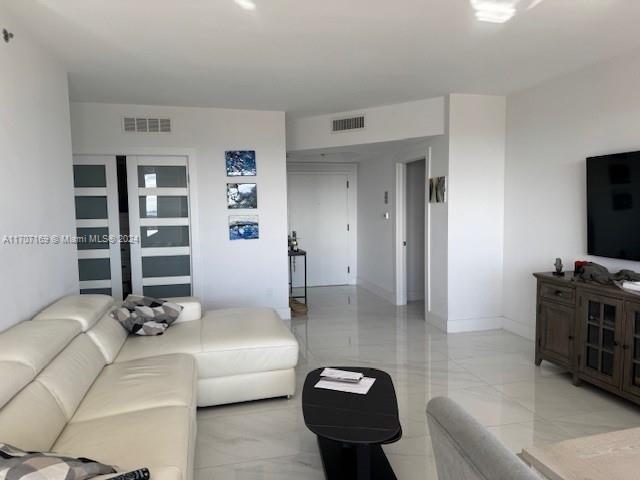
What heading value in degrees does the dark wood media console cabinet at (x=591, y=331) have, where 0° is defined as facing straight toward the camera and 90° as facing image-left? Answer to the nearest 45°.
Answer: approximately 45°

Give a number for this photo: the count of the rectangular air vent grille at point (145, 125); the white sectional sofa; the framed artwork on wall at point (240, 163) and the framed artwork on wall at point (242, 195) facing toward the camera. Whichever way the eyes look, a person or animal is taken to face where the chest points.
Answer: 3

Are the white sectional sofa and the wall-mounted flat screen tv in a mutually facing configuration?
yes

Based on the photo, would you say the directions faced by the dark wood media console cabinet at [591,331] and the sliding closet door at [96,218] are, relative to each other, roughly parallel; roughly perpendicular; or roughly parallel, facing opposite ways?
roughly perpendicular

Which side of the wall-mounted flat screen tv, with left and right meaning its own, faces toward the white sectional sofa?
front

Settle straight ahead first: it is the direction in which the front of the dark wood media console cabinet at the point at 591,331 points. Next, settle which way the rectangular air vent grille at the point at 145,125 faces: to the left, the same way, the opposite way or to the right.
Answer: to the left

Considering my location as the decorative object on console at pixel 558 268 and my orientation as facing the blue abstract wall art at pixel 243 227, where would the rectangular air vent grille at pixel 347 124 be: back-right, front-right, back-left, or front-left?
front-right

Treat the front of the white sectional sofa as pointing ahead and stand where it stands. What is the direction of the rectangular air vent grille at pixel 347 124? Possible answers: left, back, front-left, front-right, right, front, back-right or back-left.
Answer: front-left

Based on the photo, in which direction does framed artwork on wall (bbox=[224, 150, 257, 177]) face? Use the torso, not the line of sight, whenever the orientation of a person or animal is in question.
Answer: toward the camera

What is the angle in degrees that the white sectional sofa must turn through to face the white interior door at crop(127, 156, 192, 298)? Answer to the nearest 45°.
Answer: approximately 90° to its left

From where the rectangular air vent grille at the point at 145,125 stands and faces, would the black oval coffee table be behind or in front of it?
in front

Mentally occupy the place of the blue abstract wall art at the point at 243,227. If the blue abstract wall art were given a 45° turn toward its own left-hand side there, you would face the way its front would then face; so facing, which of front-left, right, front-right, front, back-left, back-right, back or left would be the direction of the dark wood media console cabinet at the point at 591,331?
front

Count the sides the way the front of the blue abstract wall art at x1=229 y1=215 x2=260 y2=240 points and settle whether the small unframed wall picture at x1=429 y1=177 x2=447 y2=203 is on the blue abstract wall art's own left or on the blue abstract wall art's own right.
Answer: on the blue abstract wall art's own left

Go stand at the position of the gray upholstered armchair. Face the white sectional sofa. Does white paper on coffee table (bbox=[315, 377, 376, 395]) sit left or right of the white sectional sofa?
right

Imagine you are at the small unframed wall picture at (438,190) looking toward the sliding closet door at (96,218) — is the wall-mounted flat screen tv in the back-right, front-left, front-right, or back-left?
back-left

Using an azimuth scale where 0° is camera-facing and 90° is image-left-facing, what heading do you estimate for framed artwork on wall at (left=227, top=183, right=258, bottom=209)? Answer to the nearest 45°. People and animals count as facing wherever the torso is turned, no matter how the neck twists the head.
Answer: approximately 0°

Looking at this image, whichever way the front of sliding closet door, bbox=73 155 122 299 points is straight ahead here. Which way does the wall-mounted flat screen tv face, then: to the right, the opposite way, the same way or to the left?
to the right

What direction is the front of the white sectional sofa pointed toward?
to the viewer's right

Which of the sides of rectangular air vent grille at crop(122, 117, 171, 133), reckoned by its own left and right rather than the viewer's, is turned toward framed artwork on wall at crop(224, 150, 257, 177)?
left

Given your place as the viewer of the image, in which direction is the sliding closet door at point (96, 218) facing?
facing the viewer

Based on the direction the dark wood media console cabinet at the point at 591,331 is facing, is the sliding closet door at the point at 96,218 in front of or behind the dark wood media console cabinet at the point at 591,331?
in front

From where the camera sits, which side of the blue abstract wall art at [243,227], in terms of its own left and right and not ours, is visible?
front
